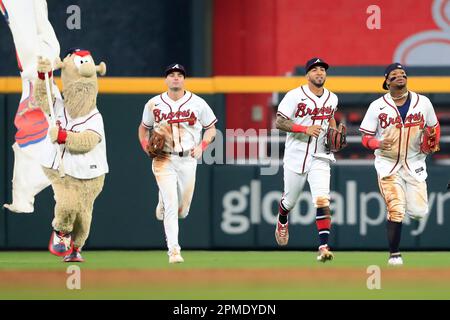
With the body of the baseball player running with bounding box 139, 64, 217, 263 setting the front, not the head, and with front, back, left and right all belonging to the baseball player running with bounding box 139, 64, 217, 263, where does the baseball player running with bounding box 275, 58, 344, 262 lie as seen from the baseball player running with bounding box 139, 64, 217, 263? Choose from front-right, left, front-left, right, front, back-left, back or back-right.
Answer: left

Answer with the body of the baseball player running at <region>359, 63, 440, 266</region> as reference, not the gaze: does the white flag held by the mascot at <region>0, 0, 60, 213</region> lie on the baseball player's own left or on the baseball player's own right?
on the baseball player's own right

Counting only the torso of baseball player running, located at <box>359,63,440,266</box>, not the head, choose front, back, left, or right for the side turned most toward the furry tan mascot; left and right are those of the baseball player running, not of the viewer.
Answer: right

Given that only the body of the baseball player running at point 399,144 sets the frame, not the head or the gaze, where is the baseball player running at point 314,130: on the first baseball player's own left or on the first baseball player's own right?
on the first baseball player's own right

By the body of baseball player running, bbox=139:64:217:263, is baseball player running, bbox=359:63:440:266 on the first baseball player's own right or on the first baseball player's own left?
on the first baseball player's own left

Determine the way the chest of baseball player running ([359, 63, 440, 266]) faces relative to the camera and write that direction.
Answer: toward the camera

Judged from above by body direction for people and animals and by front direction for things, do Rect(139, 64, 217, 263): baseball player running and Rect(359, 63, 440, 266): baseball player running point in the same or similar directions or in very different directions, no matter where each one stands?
same or similar directions

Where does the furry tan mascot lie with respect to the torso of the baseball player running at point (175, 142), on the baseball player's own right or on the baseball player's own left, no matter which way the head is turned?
on the baseball player's own right

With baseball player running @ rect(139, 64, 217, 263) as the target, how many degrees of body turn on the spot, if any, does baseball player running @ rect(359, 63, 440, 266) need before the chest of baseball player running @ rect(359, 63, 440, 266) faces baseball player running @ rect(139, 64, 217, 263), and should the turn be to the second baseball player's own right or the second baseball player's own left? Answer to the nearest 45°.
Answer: approximately 90° to the second baseball player's own right

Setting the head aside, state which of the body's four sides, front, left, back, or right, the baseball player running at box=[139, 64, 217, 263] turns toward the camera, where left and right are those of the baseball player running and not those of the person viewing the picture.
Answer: front
